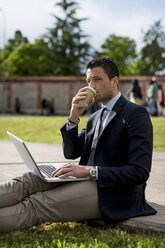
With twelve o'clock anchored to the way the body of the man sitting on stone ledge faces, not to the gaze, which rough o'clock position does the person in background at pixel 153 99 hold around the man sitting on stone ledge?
The person in background is roughly at 5 o'clock from the man sitting on stone ledge.

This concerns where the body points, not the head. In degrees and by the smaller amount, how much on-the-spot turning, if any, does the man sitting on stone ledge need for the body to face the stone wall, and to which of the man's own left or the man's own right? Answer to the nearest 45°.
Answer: approximately 135° to the man's own right

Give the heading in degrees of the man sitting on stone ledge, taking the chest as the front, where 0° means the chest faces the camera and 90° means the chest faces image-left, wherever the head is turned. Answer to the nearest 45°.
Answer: approximately 45°
